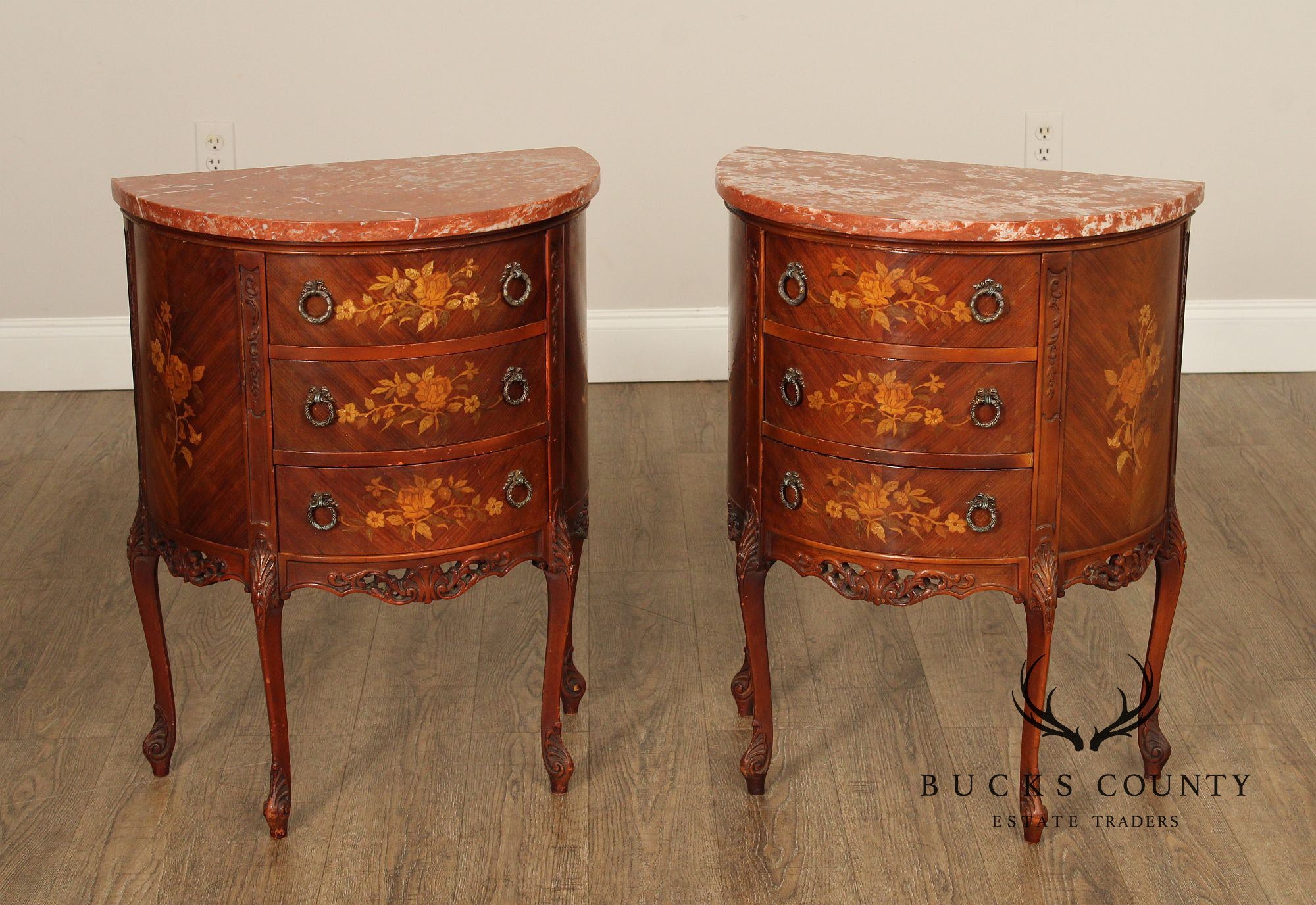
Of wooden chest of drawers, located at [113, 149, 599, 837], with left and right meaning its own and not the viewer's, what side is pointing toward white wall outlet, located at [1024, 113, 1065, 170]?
left

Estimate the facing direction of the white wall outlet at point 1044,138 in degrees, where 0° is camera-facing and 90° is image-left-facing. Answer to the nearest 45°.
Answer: approximately 0°

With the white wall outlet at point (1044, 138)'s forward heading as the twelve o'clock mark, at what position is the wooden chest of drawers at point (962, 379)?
The wooden chest of drawers is roughly at 12 o'clock from the white wall outlet.

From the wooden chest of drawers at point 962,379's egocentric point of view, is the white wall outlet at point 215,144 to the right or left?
on its right

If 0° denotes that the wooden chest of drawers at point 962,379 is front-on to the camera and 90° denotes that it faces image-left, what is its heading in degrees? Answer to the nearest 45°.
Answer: approximately 45°

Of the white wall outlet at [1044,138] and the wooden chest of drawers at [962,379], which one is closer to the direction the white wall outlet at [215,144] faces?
the wooden chest of drawers

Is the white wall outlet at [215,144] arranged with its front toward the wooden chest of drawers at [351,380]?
yes

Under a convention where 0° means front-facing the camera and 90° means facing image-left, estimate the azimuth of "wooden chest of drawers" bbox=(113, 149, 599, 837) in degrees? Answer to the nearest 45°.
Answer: approximately 315°

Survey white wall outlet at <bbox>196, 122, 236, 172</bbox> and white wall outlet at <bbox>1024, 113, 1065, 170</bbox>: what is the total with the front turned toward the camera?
2

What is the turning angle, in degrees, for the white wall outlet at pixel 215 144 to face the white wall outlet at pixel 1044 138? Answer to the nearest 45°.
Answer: approximately 90° to its left
